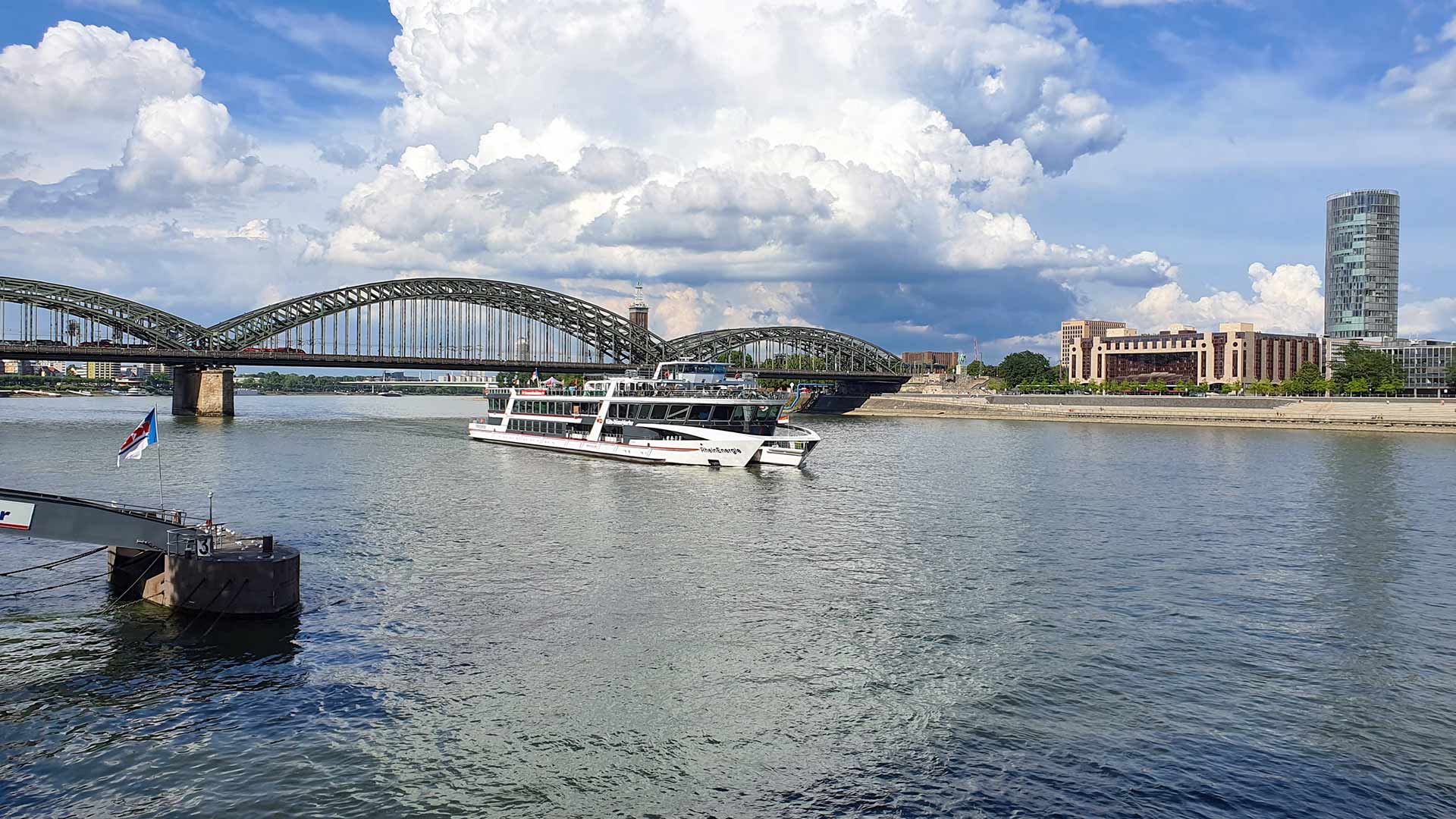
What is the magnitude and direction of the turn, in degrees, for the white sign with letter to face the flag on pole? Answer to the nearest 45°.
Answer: approximately 135° to its left

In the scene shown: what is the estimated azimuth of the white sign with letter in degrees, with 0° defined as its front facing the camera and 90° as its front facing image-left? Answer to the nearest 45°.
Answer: approximately 0°
